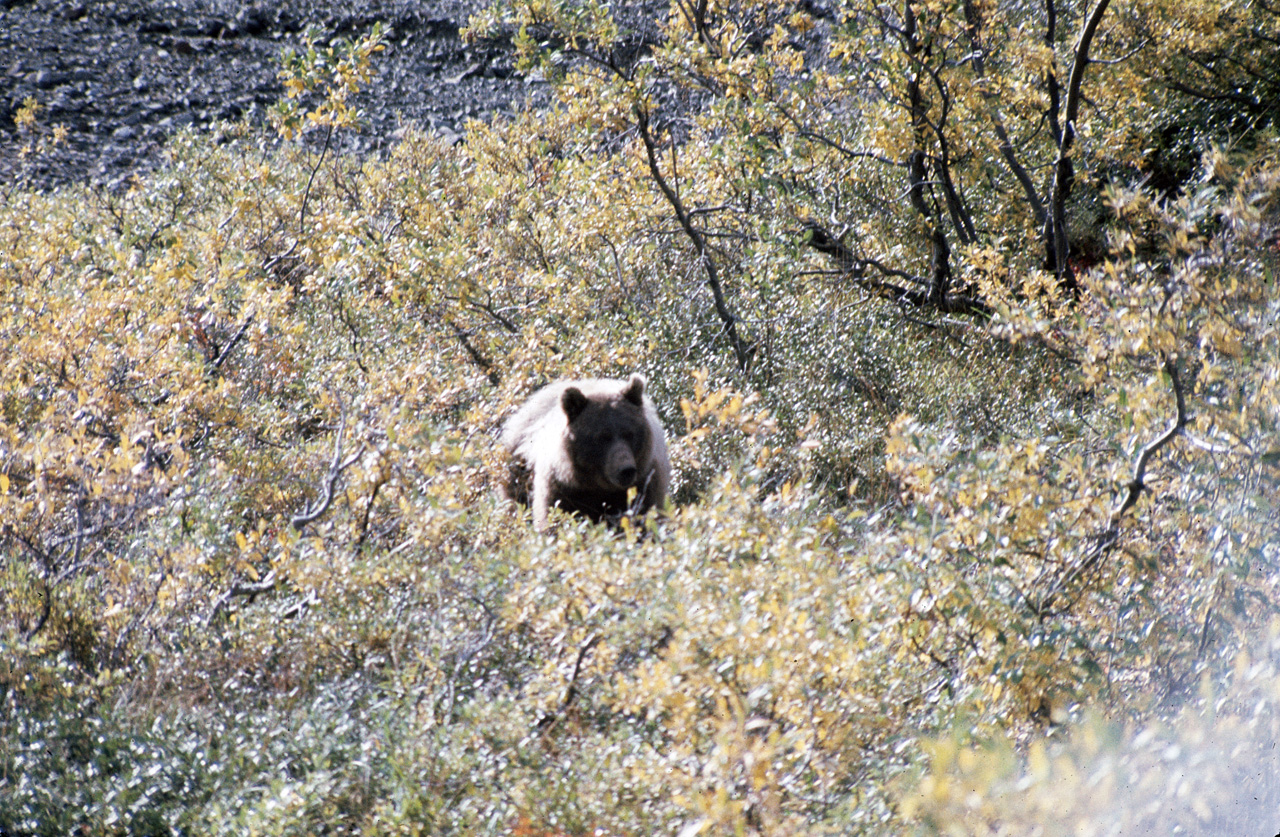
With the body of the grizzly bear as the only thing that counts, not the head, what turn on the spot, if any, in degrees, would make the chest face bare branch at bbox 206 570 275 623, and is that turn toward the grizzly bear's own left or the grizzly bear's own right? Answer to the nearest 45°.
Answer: approximately 90° to the grizzly bear's own right

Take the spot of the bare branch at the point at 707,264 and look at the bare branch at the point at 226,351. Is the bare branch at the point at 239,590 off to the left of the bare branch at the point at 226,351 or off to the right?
left

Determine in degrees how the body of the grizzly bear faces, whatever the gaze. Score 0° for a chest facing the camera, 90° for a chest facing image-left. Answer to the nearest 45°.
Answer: approximately 315°

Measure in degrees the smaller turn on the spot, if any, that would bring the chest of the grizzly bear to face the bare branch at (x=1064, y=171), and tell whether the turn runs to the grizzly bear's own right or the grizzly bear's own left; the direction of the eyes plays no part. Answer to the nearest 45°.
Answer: approximately 90° to the grizzly bear's own left
